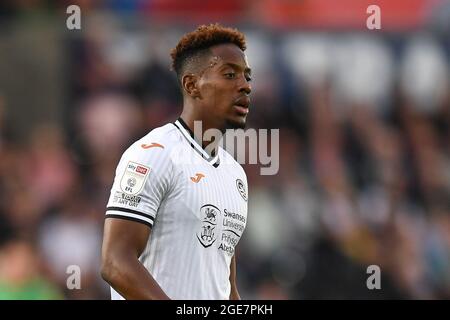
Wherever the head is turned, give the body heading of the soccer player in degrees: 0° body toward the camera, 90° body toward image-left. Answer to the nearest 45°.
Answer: approximately 315°
